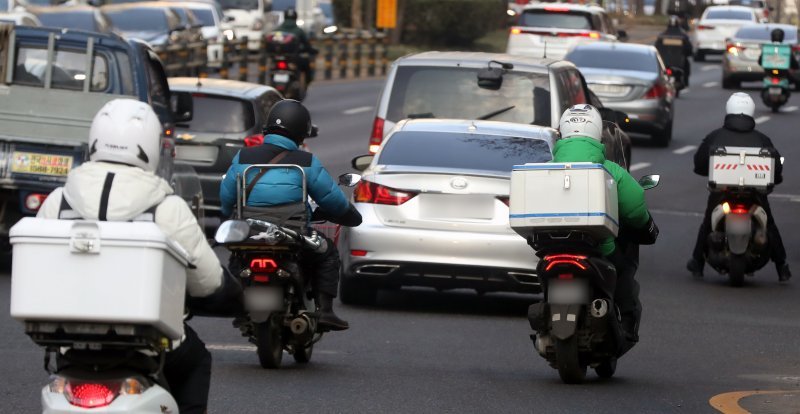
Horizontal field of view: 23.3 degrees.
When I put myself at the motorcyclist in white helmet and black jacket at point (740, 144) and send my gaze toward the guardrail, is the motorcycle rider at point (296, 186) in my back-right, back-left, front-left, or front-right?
back-left

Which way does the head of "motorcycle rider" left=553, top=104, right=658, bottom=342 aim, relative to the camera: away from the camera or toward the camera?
away from the camera

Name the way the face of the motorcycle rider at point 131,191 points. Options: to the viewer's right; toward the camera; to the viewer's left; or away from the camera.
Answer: away from the camera

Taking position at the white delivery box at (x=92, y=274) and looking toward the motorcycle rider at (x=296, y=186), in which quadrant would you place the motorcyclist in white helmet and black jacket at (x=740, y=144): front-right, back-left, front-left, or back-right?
front-right

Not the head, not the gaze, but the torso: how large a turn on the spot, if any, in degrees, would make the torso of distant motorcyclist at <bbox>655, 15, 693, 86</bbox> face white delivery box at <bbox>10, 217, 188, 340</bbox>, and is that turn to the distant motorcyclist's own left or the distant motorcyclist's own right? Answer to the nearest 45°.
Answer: approximately 180°

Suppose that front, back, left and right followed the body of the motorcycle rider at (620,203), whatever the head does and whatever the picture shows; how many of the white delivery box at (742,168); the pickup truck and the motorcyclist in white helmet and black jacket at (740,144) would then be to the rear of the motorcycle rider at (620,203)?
0

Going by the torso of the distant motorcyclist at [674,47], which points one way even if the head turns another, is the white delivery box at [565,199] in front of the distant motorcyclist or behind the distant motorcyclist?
behind

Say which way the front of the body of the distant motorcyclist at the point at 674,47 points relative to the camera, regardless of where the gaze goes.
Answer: away from the camera

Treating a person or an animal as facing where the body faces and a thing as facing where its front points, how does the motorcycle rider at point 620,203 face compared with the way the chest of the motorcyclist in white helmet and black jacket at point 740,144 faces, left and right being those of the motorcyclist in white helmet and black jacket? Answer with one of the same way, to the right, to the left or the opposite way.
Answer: the same way

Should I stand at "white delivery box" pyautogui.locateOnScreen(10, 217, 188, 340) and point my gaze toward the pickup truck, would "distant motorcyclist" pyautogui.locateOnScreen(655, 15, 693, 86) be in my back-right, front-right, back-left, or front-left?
front-right

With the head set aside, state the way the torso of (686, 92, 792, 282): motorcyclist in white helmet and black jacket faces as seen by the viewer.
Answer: away from the camera

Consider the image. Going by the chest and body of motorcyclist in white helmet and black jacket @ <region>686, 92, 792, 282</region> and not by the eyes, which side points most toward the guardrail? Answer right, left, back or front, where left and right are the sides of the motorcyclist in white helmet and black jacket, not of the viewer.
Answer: front

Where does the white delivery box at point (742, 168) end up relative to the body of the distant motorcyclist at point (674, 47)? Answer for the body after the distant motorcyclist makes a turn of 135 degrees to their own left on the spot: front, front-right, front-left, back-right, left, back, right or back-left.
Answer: front-left

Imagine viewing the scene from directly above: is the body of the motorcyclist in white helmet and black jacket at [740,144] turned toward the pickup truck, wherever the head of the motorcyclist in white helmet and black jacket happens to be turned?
no

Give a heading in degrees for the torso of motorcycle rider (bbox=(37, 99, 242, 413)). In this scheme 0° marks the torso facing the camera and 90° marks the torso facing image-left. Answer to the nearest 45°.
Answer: approximately 180°

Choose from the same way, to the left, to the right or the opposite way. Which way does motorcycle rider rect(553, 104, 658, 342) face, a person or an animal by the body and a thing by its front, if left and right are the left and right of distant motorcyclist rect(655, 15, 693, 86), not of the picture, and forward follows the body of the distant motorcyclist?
the same way

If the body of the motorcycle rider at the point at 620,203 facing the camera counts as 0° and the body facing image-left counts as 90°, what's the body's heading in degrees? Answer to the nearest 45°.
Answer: approximately 180°

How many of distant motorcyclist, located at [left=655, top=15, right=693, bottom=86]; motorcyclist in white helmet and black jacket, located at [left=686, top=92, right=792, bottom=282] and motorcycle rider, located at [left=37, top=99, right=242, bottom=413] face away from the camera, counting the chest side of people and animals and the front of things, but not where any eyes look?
3
